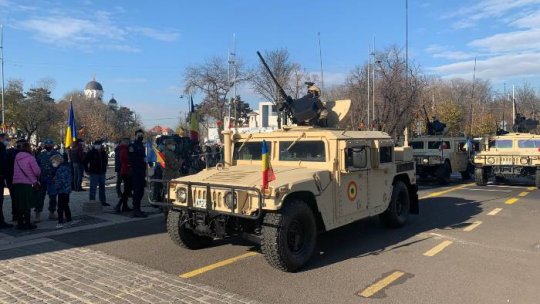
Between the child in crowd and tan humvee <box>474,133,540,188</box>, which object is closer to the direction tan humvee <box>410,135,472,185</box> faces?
the child in crowd

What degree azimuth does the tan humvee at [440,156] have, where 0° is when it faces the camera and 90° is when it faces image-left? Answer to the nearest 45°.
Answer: approximately 45°

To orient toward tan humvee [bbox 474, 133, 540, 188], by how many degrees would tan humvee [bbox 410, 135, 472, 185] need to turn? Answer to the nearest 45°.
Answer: approximately 135° to its left

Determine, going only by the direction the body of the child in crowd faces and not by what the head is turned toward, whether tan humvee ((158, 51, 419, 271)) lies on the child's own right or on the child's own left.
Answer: on the child's own left

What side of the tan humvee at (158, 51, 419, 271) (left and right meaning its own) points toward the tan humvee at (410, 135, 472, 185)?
back
